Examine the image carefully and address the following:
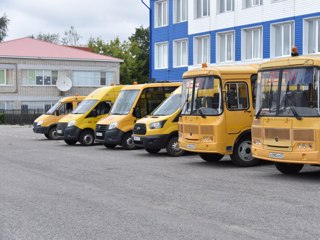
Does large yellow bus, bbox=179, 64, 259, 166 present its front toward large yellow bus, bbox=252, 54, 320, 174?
no

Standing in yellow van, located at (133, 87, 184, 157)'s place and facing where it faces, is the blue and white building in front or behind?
behind

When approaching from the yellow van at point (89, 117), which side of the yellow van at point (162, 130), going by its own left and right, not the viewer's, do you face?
right

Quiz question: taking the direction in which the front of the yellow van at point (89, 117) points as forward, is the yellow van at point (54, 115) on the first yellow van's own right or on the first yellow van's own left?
on the first yellow van's own right

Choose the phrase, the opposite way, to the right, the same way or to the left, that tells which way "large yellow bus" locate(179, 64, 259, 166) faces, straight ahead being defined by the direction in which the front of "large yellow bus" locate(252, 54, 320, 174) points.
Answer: the same way

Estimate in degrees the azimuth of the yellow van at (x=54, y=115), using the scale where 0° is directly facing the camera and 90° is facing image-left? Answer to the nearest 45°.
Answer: approximately 45°

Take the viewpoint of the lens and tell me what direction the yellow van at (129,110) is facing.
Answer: facing the viewer and to the left of the viewer

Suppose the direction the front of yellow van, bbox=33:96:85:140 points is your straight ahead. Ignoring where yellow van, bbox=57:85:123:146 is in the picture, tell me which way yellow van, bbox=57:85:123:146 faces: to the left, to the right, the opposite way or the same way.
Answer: the same way

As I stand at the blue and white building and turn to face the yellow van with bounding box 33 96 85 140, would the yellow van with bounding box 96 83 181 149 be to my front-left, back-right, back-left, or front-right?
front-left

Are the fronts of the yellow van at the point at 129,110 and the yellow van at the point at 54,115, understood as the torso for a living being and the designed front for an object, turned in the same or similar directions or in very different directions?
same or similar directions

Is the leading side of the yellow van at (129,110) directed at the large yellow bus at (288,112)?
no

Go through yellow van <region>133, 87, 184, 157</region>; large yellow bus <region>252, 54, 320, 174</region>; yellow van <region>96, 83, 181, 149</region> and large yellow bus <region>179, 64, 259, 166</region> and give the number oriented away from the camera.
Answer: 0

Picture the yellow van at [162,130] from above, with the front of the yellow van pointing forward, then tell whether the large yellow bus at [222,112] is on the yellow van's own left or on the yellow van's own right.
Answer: on the yellow van's own left

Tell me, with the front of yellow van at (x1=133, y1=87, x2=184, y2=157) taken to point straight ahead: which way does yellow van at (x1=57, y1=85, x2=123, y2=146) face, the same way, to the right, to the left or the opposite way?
the same way
